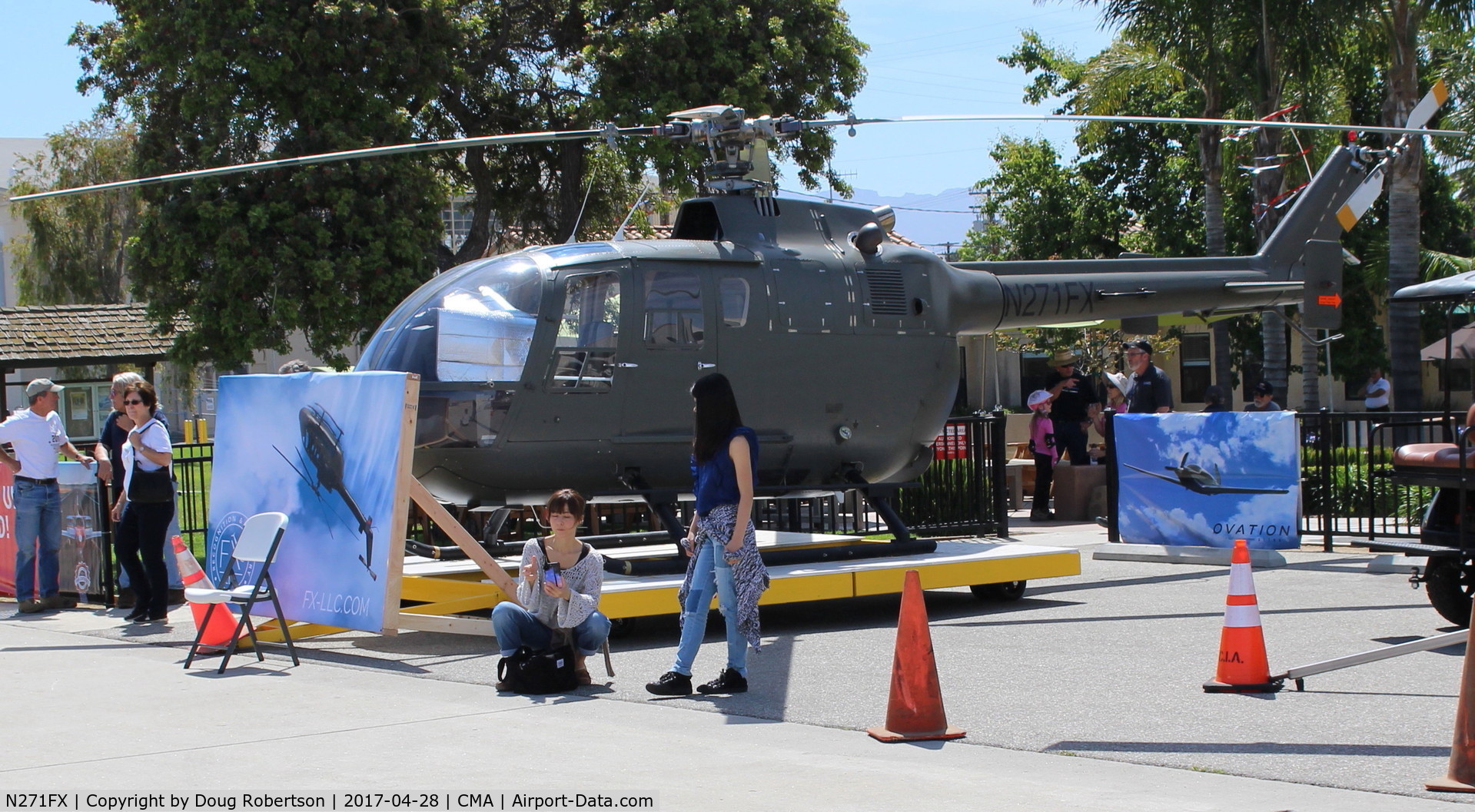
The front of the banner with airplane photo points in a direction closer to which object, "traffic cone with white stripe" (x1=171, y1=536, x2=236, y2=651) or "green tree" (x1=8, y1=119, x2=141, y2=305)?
the traffic cone with white stripe

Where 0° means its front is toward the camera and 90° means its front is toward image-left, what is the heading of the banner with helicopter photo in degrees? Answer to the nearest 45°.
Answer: approximately 45°

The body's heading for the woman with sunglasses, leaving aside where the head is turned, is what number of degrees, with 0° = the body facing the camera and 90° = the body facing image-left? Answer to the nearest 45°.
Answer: approximately 45°

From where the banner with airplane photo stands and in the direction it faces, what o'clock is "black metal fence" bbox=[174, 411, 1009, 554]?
The black metal fence is roughly at 4 o'clock from the banner with airplane photo.

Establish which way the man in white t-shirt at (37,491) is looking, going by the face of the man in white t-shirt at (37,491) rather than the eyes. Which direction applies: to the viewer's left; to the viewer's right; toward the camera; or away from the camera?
to the viewer's right

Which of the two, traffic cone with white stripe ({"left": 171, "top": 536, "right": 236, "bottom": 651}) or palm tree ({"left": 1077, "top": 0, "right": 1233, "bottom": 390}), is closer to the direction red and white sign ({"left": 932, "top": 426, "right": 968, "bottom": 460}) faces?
the traffic cone with white stripe

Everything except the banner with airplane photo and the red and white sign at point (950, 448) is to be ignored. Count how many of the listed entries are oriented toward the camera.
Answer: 2

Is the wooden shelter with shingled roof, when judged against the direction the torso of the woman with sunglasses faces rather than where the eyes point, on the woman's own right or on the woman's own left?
on the woman's own right

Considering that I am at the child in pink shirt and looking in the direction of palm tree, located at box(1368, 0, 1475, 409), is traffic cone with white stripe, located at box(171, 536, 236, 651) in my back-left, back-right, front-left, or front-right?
back-right

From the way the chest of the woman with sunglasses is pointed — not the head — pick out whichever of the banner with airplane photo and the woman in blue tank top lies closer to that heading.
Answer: the woman in blue tank top

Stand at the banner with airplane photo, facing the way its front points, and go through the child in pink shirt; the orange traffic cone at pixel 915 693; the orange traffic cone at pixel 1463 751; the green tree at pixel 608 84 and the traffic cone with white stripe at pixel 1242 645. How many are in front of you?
3

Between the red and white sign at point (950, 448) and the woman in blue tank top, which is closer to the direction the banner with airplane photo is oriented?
the woman in blue tank top

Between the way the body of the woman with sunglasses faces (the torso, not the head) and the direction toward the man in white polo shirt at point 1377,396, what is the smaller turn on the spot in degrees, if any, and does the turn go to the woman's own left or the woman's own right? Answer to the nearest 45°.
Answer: approximately 135° to the woman's own left
